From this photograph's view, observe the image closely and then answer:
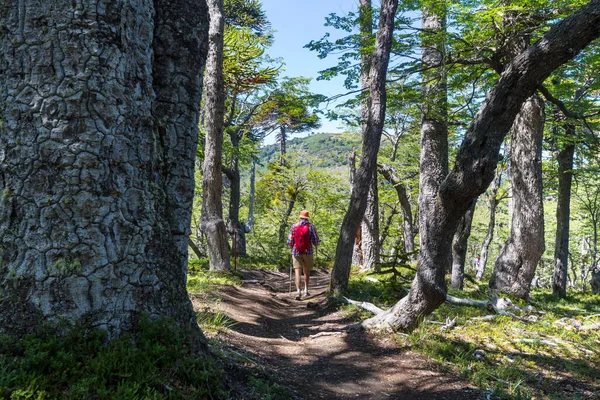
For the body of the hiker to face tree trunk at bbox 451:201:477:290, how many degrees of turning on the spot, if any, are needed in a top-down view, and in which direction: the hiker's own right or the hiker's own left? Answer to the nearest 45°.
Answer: approximately 90° to the hiker's own right

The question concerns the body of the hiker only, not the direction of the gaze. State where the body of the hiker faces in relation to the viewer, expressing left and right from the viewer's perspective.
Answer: facing away from the viewer

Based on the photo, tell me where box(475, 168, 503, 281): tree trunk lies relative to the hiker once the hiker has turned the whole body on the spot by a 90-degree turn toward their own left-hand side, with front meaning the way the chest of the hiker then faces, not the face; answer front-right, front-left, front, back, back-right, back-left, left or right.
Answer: back-right

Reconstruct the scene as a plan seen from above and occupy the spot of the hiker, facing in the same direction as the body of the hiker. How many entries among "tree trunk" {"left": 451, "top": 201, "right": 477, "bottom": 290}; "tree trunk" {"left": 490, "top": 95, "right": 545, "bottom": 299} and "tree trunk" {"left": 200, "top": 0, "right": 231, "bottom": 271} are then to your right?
2

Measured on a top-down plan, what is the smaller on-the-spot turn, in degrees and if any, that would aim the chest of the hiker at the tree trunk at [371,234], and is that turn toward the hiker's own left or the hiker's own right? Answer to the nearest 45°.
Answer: approximately 45° to the hiker's own right

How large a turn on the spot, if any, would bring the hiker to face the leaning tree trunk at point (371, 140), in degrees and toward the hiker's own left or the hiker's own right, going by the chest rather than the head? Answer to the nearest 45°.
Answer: approximately 135° to the hiker's own right

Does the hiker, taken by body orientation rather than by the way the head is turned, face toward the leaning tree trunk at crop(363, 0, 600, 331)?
no

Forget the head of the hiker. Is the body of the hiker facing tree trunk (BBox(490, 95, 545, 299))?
no

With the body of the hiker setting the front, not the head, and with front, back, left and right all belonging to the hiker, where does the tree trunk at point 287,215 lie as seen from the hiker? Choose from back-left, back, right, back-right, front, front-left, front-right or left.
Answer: front

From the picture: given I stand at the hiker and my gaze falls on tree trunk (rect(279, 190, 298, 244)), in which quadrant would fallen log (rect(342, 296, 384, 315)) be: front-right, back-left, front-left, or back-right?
back-right

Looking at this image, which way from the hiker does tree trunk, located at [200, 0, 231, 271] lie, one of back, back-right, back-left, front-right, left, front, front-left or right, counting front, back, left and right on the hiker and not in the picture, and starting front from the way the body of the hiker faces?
left

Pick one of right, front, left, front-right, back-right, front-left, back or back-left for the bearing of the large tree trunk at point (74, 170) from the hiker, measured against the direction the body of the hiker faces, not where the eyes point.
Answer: back
